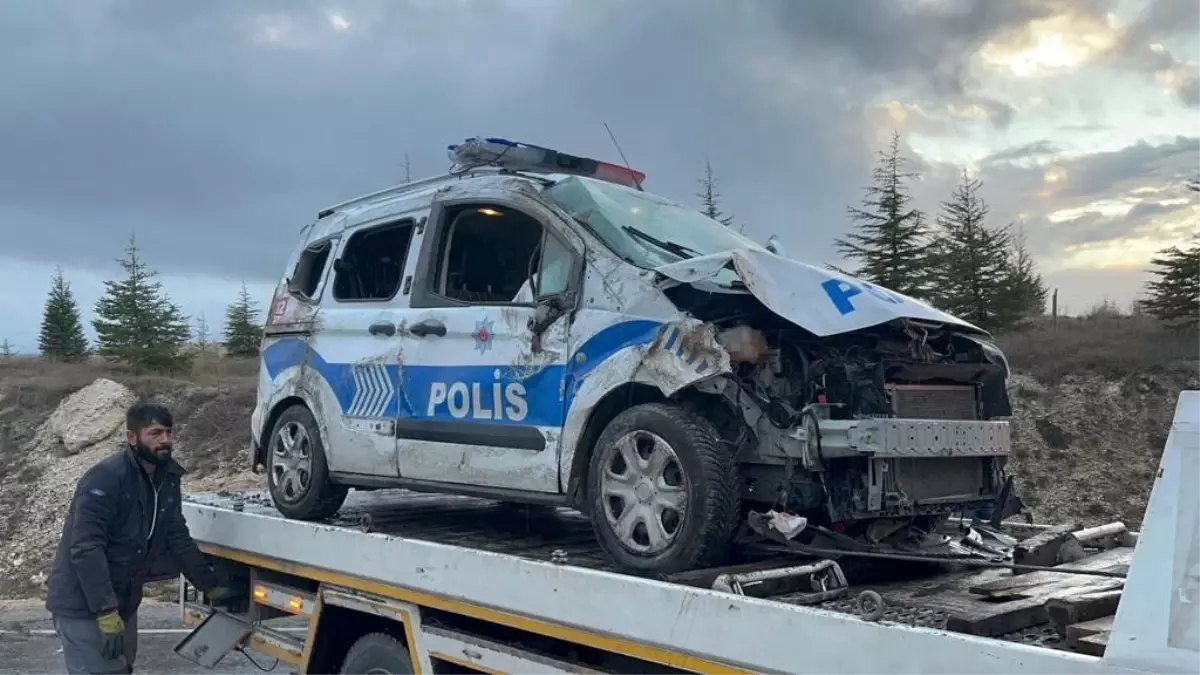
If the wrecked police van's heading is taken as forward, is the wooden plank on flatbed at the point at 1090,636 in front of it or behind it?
in front

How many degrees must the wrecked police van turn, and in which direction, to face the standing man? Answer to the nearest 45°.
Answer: approximately 135° to its right

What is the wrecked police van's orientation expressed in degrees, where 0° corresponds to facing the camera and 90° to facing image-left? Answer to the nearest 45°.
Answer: approximately 315°

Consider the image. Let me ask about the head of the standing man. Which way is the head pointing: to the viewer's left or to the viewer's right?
to the viewer's right

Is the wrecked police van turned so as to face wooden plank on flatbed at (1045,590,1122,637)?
yes

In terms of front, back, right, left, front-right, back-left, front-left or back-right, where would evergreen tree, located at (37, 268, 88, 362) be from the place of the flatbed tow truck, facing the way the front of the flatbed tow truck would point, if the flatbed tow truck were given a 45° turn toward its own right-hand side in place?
back-right

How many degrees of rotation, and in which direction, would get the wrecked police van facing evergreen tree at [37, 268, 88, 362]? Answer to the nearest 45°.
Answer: approximately 180°

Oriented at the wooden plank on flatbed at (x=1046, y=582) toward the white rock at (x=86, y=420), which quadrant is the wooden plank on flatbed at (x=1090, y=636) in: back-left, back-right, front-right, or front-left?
back-left

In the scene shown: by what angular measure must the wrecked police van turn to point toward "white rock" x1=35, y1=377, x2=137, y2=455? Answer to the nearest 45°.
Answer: approximately 180°

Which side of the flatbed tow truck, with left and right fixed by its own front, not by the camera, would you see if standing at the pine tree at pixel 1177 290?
left
